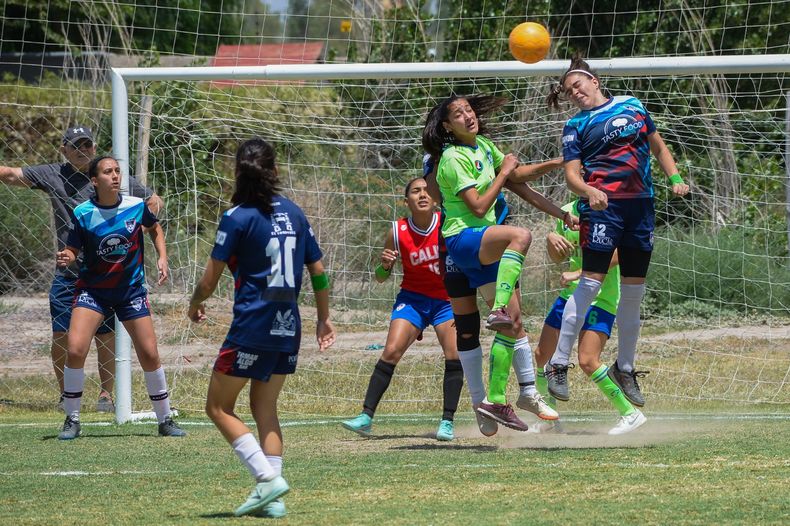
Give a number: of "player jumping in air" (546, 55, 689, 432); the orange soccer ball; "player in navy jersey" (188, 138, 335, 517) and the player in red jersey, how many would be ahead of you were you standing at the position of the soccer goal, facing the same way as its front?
4

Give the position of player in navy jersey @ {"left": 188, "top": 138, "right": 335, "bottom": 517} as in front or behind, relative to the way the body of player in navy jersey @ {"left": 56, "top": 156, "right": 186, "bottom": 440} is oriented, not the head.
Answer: in front

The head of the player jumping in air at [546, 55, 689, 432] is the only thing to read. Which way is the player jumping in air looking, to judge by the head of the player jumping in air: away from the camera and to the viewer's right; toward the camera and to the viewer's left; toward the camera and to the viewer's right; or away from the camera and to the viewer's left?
toward the camera and to the viewer's left

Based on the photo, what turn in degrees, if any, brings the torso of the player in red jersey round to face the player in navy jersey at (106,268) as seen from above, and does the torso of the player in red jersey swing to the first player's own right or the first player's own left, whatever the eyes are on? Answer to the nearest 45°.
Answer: approximately 90° to the first player's own right

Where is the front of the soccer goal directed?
toward the camera

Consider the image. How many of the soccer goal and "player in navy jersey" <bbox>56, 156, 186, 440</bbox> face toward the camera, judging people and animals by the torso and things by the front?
2

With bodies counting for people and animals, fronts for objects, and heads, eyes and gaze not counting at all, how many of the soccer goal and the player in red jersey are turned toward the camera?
2

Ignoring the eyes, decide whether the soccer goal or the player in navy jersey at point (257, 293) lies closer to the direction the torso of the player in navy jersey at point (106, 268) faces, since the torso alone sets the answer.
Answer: the player in navy jersey

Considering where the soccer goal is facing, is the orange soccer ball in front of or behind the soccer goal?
in front

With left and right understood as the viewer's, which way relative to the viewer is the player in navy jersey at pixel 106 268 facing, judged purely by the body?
facing the viewer

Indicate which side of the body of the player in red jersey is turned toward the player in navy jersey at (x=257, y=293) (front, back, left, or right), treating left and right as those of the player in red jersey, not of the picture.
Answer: front

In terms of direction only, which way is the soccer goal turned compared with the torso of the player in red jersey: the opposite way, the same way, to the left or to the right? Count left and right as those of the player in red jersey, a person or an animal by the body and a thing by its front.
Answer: the same way

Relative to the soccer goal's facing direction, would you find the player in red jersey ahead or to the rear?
ahead

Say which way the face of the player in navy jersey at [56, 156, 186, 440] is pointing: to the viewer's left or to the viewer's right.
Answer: to the viewer's right

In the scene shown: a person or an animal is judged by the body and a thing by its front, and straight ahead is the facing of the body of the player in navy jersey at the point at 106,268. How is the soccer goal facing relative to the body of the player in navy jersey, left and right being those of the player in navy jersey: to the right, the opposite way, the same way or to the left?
the same way

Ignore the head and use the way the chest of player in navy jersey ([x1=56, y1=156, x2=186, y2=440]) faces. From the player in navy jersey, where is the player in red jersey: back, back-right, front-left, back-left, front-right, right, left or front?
left

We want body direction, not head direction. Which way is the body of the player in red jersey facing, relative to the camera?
toward the camera

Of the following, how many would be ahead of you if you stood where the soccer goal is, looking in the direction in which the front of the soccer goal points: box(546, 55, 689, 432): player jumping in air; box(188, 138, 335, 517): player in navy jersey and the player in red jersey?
3

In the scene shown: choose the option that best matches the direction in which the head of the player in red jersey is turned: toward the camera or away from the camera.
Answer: toward the camera

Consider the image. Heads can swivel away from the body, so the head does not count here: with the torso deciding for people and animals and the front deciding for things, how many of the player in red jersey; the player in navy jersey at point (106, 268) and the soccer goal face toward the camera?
3

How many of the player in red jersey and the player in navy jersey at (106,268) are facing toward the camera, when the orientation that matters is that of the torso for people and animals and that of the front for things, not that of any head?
2
